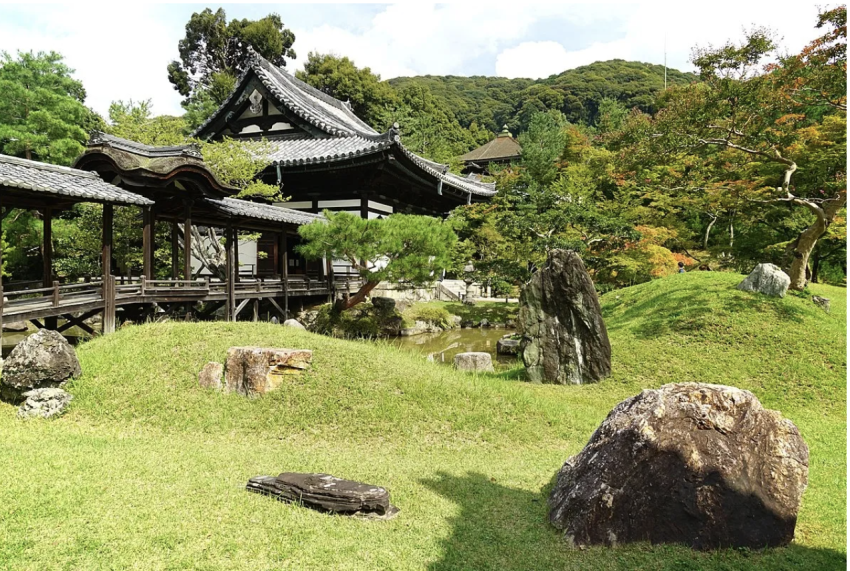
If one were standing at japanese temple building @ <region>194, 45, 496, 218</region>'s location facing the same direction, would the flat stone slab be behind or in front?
in front

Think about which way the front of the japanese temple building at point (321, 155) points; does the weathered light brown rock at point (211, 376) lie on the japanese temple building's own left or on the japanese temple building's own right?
on the japanese temple building's own right

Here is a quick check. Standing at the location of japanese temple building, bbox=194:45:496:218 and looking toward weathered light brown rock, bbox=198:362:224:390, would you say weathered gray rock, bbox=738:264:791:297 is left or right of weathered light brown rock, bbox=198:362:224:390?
left

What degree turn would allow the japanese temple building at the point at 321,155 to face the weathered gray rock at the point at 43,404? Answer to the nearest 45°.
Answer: approximately 45° to its right

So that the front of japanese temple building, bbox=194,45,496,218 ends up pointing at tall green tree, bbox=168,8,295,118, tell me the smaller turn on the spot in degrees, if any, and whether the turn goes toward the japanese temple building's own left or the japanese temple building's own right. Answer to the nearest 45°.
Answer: approximately 135° to the japanese temple building's own left
